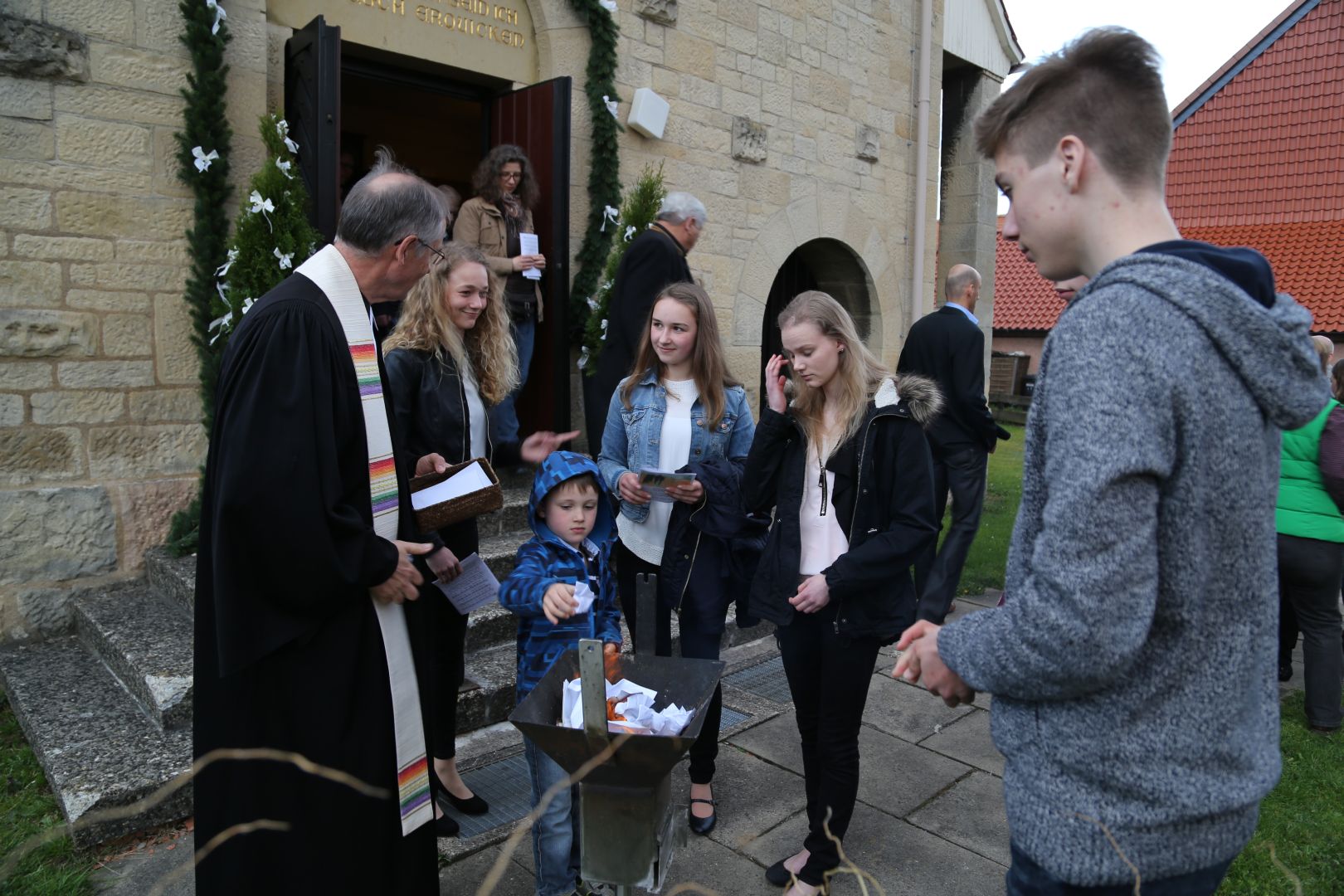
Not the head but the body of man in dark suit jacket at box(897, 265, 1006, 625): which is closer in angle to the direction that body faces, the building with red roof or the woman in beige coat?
the building with red roof

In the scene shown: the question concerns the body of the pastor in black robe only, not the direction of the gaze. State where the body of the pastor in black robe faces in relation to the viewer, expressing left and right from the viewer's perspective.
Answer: facing to the right of the viewer

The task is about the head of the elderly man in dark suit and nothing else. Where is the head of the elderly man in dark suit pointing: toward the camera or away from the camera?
away from the camera

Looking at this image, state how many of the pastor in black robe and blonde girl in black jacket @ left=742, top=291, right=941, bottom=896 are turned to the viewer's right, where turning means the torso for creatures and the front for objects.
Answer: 1

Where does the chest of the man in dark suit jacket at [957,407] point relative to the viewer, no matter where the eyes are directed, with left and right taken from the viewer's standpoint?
facing away from the viewer and to the right of the viewer

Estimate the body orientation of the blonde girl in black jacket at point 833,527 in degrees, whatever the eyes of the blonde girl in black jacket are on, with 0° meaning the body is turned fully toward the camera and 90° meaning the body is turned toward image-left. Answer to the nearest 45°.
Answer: approximately 45°

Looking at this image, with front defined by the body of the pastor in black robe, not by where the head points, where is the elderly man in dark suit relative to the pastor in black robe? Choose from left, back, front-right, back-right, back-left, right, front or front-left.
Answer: front-left

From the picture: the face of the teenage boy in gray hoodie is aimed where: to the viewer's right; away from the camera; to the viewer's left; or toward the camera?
to the viewer's left

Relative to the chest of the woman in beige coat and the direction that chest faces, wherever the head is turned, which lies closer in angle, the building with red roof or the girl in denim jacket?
the girl in denim jacket

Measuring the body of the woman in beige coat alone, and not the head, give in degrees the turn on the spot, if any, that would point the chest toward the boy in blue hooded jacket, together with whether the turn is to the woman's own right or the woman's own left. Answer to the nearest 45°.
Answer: approximately 45° to the woman's own right

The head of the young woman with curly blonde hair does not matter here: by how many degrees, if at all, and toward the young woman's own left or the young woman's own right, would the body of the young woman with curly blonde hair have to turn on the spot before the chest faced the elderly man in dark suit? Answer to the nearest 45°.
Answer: approximately 90° to the young woman's own left

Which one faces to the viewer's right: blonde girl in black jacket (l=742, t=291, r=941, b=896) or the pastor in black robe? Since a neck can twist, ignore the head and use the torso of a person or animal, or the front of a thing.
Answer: the pastor in black robe
